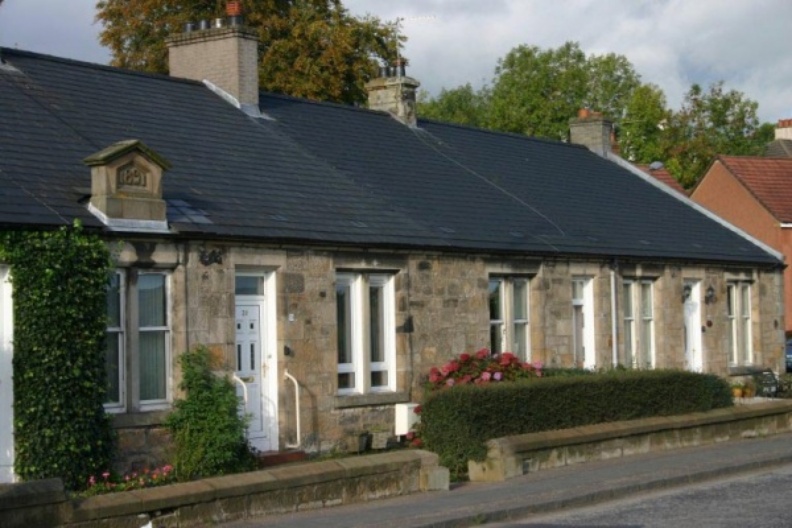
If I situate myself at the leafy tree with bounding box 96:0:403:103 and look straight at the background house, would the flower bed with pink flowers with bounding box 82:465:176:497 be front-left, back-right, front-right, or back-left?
back-right

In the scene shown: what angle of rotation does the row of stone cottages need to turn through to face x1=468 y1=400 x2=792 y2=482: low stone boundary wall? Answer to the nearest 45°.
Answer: approximately 45° to its left

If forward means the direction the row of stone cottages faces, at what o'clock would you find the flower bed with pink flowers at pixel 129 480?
The flower bed with pink flowers is roughly at 2 o'clock from the row of stone cottages.

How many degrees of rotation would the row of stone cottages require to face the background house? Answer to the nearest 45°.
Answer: approximately 90° to its left

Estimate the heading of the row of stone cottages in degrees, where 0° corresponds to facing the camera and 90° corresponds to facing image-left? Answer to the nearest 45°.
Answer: approximately 315°

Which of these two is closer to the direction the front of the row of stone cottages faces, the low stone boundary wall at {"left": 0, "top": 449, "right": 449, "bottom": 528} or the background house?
the low stone boundary wall
